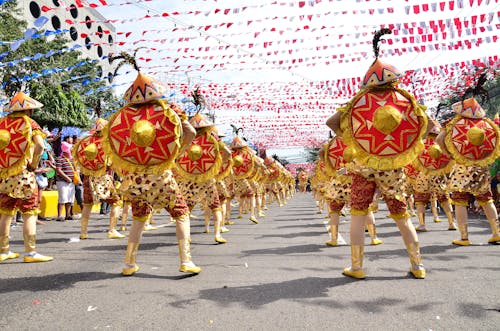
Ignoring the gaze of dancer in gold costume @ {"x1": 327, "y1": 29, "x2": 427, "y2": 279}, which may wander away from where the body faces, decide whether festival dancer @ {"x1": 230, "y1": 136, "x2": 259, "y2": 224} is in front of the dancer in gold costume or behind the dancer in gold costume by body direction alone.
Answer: in front

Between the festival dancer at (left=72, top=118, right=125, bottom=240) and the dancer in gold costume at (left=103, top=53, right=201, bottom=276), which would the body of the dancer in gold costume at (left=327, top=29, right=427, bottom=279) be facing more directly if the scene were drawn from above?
the festival dancer

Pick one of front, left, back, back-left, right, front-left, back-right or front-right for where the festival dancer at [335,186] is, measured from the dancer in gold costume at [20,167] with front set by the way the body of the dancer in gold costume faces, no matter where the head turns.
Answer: front-right

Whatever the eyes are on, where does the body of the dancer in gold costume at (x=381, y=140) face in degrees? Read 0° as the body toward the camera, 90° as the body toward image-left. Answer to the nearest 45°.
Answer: approximately 180°

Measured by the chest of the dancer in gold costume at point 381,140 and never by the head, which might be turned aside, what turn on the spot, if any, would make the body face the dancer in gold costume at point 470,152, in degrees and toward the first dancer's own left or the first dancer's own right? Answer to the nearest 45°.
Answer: approximately 45° to the first dancer's own right

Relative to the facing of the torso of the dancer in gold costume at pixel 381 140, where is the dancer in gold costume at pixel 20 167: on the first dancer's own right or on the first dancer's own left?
on the first dancer's own left

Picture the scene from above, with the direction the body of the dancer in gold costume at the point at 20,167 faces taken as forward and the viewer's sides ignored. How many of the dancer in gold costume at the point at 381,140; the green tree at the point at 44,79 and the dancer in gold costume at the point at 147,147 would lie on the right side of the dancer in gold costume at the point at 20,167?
2

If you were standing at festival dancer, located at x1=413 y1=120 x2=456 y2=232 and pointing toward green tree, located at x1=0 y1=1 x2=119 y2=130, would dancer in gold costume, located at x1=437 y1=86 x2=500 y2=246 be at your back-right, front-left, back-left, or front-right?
back-left

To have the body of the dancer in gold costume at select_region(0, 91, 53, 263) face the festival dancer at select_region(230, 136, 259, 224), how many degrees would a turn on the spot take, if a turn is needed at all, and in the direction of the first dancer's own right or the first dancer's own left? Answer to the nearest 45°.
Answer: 0° — they already face them

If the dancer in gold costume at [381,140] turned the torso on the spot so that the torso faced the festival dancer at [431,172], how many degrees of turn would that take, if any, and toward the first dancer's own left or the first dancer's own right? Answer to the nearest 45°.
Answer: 0° — they already face them
